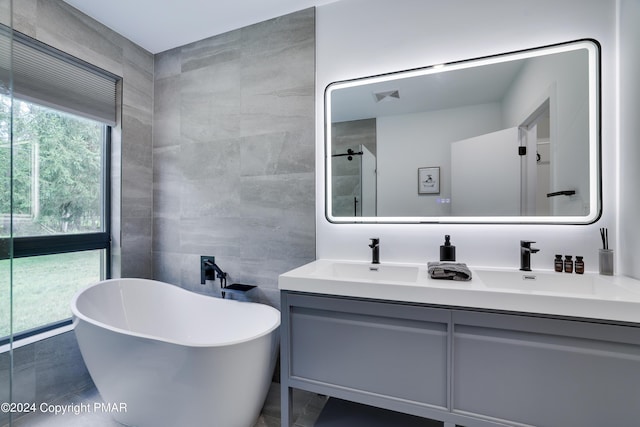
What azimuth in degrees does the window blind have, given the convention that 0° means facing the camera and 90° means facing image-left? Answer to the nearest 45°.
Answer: approximately 315°

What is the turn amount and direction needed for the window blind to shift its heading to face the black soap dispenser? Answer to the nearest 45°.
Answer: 0° — it already faces it

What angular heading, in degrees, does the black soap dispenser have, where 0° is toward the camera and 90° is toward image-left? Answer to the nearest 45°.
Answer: approximately 0°

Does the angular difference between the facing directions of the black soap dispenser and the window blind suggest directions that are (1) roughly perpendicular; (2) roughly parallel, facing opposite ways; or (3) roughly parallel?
roughly perpendicular

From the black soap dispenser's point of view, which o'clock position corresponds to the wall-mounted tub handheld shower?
The wall-mounted tub handheld shower is roughly at 3 o'clock from the black soap dispenser.

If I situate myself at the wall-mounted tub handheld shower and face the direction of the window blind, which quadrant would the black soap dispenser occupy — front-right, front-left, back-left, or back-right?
back-left
